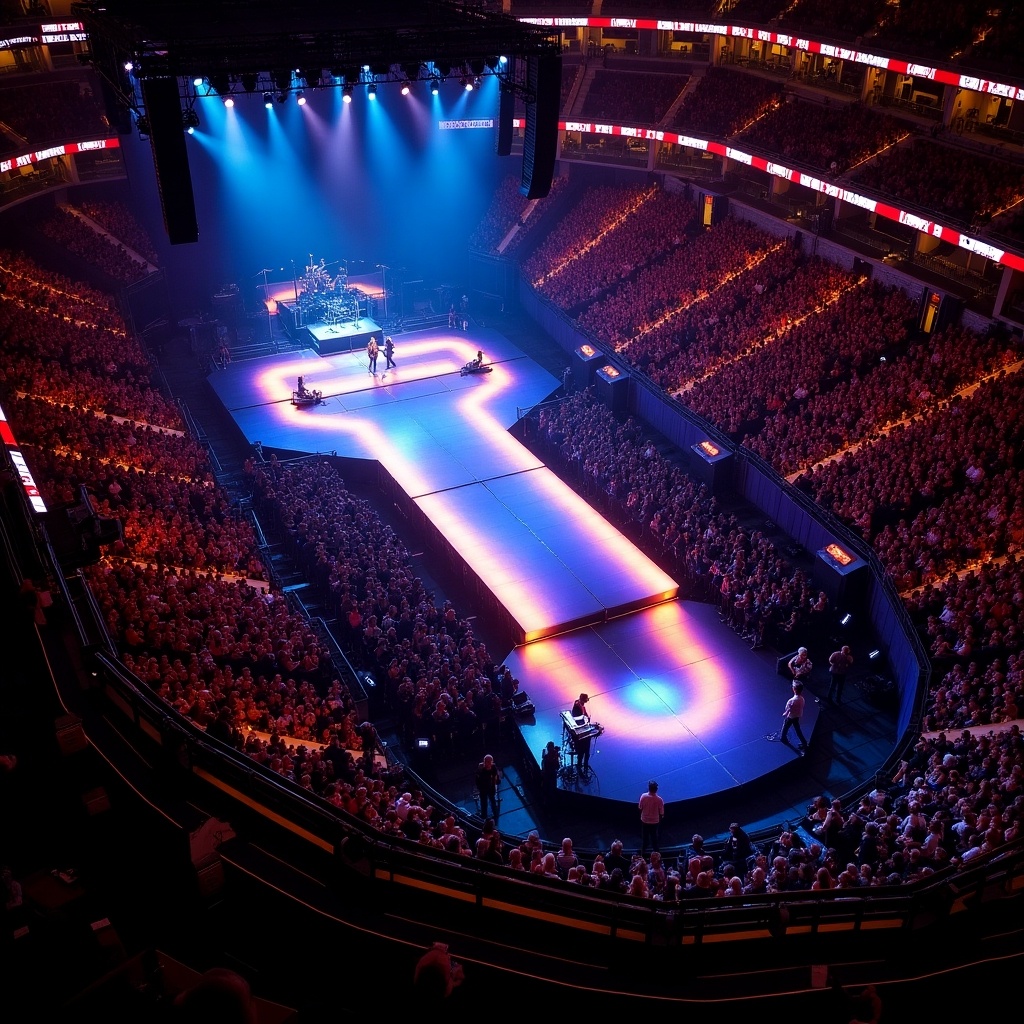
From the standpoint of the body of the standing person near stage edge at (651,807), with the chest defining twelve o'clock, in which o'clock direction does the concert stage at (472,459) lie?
The concert stage is roughly at 11 o'clock from the standing person near stage edge.

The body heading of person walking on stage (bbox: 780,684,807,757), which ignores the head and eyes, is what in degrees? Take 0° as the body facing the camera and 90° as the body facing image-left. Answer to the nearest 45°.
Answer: approximately 135°

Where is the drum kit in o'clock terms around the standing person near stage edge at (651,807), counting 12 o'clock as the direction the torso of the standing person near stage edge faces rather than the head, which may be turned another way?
The drum kit is roughly at 11 o'clock from the standing person near stage edge.

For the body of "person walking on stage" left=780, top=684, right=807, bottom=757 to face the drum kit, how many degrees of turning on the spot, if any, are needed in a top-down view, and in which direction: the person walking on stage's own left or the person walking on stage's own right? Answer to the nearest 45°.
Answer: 0° — they already face it

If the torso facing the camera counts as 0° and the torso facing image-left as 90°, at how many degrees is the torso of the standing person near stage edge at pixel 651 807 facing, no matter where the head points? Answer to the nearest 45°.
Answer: approximately 180°
